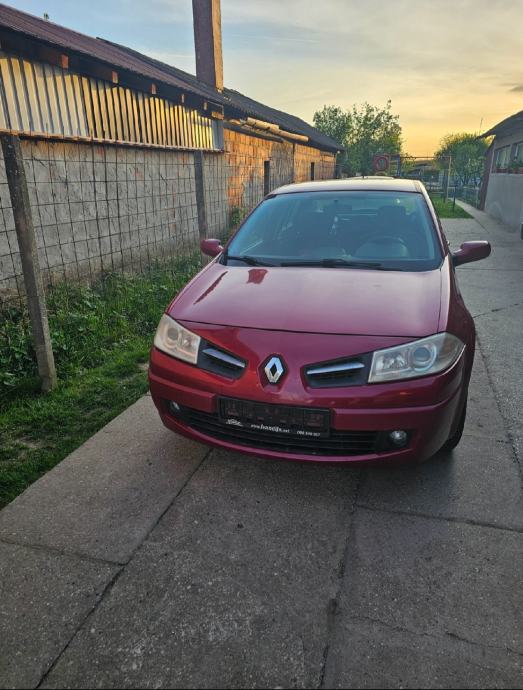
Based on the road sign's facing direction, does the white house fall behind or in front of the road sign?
in front

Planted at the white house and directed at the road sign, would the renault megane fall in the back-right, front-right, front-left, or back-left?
back-left

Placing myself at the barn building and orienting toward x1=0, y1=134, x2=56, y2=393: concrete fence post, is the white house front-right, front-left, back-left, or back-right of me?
back-left

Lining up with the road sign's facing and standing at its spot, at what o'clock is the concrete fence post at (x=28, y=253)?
The concrete fence post is roughly at 12 o'clock from the road sign.

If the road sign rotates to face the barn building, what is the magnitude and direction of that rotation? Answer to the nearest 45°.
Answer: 0° — it already faces it

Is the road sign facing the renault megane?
yes

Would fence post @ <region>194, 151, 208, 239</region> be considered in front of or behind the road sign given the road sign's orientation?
in front

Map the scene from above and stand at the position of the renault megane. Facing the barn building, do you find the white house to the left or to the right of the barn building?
right

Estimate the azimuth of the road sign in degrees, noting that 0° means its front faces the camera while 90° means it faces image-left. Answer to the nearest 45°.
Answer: approximately 0°

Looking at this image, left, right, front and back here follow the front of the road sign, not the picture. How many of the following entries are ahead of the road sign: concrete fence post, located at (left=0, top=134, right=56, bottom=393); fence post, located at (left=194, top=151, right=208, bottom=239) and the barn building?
3
